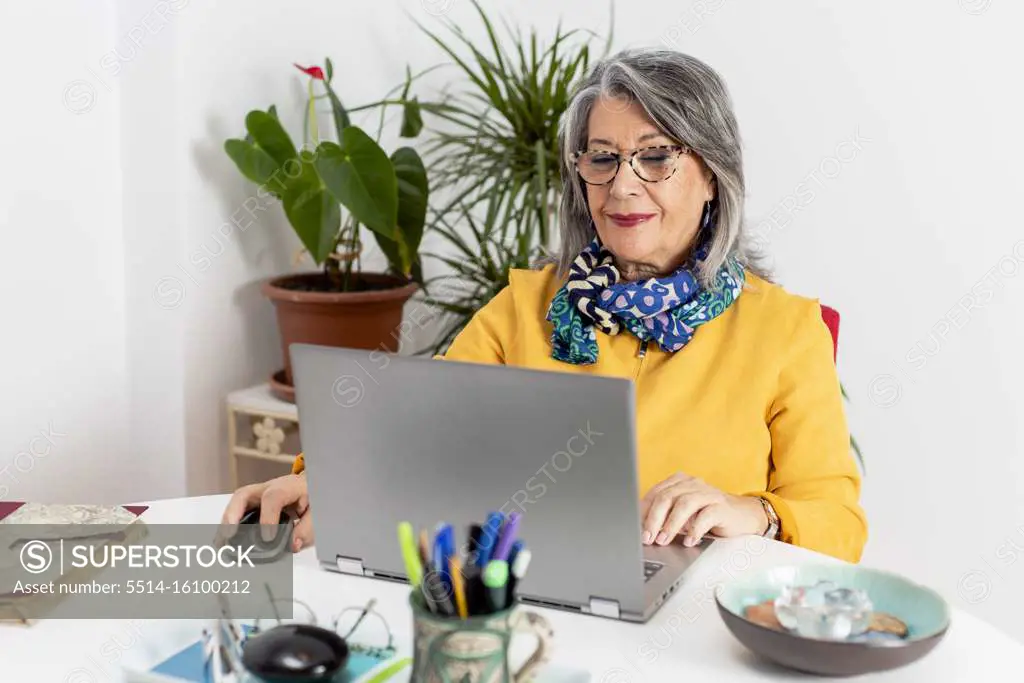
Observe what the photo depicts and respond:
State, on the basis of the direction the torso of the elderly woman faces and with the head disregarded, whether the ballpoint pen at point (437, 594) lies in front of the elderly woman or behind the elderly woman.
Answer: in front

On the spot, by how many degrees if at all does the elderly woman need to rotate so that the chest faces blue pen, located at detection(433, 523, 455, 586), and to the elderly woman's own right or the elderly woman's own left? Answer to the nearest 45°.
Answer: approximately 45° to the elderly woman's own left

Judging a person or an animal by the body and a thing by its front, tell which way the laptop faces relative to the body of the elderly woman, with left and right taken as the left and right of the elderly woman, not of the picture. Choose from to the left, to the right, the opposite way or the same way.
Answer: the opposite way

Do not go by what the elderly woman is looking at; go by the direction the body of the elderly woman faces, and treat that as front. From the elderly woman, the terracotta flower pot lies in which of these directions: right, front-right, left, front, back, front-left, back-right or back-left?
right

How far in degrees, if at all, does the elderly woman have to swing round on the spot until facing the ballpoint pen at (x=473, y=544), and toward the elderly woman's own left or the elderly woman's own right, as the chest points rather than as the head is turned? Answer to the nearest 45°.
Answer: approximately 45° to the elderly woman's own left

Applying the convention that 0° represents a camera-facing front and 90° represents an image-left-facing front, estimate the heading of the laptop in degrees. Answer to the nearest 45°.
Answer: approximately 225°

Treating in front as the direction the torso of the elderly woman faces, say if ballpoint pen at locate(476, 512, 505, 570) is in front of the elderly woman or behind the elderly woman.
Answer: in front

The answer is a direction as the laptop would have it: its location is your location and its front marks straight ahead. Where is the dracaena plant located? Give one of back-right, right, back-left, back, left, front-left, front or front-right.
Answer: front-left
